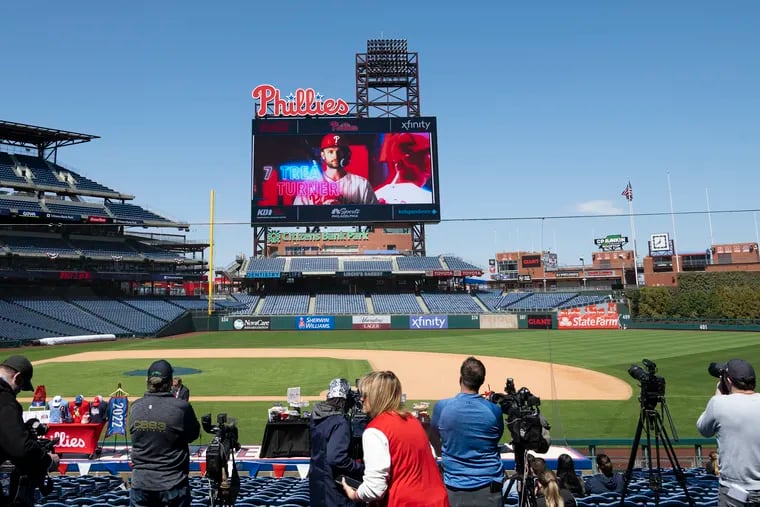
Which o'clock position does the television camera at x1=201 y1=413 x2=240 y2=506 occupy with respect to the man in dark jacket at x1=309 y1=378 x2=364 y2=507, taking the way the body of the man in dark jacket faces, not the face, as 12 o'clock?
The television camera is roughly at 9 o'clock from the man in dark jacket.

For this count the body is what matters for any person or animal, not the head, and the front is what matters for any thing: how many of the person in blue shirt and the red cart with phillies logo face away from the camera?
1

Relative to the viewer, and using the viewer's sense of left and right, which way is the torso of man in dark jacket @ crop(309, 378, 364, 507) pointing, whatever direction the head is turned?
facing away from the viewer and to the right of the viewer

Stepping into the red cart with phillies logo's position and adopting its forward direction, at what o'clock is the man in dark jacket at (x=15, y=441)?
The man in dark jacket is roughly at 12 o'clock from the red cart with phillies logo.

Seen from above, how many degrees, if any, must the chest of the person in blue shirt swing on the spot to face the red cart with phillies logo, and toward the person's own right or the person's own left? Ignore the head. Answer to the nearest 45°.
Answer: approximately 45° to the person's own left

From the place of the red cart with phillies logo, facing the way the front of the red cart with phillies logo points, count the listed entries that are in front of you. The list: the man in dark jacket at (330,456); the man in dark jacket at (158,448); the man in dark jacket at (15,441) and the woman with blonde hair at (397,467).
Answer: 4

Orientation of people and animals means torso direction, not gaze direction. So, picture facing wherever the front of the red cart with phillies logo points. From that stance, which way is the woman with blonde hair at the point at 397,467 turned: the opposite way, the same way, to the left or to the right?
the opposite way

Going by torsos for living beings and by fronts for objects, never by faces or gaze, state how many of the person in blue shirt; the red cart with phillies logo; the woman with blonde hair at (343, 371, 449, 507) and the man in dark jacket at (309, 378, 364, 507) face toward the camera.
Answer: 1

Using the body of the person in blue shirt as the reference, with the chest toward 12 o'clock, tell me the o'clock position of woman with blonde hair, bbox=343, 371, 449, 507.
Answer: The woman with blonde hair is roughly at 7 o'clock from the person in blue shirt.

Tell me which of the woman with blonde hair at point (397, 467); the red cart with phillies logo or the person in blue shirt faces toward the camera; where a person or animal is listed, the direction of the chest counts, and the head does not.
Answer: the red cart with phillies logo

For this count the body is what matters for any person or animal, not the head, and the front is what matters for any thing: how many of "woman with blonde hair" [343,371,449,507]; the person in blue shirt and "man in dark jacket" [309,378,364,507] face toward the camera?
0

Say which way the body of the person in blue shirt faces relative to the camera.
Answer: away from the camera

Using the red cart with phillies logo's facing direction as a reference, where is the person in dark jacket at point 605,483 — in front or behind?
in front

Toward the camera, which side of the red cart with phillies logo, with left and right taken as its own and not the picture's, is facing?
front

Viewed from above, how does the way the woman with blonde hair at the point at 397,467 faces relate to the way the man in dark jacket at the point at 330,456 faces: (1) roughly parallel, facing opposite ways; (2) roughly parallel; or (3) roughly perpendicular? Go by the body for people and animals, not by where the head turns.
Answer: roughly perpendicular

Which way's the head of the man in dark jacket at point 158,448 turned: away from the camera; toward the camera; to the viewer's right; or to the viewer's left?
away from the camera
